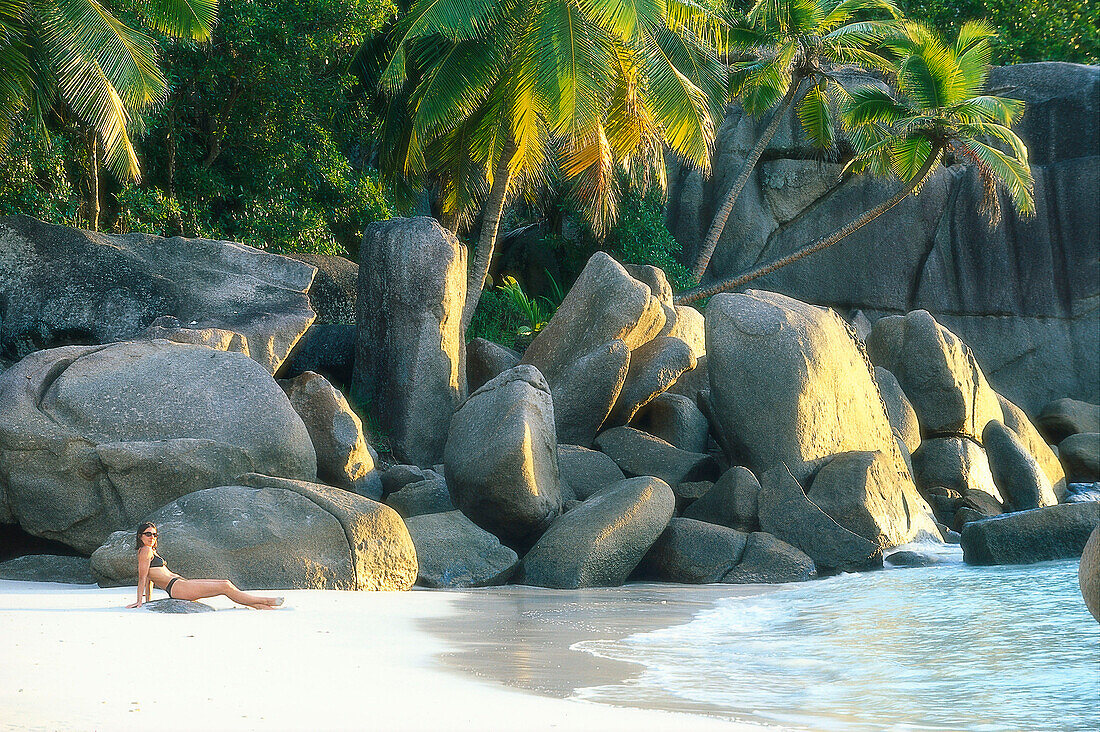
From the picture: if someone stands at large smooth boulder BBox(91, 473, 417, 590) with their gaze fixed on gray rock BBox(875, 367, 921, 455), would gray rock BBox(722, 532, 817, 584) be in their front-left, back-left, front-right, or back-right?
front-right

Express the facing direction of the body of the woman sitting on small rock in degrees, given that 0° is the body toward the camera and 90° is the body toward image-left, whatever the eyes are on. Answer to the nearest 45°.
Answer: approximately 270°

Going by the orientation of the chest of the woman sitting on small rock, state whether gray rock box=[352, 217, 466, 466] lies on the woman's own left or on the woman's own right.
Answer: on the woman's own left

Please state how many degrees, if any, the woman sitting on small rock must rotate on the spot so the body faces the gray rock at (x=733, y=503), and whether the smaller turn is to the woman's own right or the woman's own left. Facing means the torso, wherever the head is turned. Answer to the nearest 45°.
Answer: approximately 45° to the woman's own left

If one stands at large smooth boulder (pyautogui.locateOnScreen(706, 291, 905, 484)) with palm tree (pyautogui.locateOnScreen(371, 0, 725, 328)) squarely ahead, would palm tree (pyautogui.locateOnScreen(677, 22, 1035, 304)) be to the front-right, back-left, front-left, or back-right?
front-right

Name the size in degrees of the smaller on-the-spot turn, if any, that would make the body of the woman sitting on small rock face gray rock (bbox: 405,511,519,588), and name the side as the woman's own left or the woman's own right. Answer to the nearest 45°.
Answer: approximately 45° to the woman's own left

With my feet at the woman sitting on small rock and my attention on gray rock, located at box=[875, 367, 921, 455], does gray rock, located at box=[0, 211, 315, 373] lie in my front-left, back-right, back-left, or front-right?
front-left

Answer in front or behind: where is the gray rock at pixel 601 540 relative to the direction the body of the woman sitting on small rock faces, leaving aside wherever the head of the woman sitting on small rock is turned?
in front
